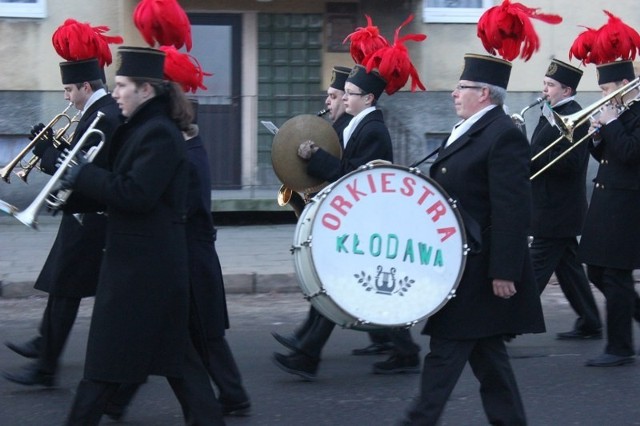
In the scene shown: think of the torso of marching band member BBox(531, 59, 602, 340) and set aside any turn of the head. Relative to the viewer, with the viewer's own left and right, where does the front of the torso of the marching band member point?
facing to the left of the viewer

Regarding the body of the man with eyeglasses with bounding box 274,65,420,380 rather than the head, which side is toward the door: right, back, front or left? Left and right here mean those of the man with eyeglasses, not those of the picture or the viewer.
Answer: right

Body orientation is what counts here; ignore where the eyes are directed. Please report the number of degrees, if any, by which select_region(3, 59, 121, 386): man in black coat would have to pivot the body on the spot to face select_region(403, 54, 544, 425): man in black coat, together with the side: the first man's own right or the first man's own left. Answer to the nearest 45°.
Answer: approximately 135° to the first man's own left

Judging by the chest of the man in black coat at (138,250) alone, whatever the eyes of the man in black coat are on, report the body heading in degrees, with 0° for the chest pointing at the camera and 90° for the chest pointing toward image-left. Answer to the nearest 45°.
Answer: approximately 90°

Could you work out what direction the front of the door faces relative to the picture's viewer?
facing the viewer

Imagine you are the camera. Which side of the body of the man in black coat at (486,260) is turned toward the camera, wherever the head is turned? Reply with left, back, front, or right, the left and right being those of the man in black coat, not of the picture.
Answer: left

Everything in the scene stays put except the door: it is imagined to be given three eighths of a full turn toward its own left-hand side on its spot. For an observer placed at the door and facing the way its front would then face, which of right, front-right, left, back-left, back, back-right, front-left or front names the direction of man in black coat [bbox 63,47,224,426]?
back-right

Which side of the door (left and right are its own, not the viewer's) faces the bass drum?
front

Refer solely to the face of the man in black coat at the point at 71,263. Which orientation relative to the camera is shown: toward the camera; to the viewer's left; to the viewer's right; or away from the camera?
to the viewer's left

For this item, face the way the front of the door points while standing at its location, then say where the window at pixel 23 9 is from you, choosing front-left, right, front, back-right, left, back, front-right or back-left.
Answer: right

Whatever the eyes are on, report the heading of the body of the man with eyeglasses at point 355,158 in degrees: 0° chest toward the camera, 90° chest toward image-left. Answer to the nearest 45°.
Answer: approximately 90°

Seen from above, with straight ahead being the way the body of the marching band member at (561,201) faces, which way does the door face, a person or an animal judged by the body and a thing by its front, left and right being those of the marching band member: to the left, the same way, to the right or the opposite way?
to the left

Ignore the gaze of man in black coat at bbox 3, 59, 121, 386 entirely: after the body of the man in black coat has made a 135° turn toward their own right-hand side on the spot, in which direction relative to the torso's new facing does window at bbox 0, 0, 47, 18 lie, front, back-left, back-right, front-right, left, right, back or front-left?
front-left

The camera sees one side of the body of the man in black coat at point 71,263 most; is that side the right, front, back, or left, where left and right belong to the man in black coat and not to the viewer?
left

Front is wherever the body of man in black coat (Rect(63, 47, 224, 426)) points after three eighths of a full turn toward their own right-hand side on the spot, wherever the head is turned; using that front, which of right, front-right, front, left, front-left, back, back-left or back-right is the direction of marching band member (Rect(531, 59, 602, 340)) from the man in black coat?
front
